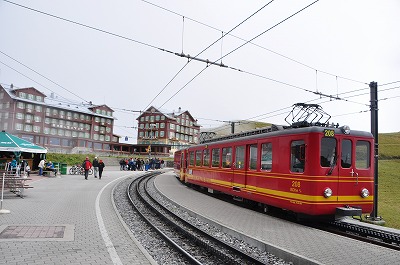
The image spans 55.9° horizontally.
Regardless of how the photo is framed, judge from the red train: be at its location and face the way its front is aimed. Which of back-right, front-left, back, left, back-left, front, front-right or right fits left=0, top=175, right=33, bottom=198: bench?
back-right

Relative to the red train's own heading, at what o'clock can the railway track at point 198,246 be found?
The railway track is roughly at 3 o'clock from the red train.

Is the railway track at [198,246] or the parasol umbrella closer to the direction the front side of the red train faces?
the railway track

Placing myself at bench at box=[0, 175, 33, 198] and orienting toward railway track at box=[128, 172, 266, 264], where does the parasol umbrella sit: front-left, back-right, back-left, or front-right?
back-left

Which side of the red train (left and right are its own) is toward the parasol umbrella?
back

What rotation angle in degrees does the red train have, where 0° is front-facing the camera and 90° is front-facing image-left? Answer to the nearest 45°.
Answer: approximately 315°
